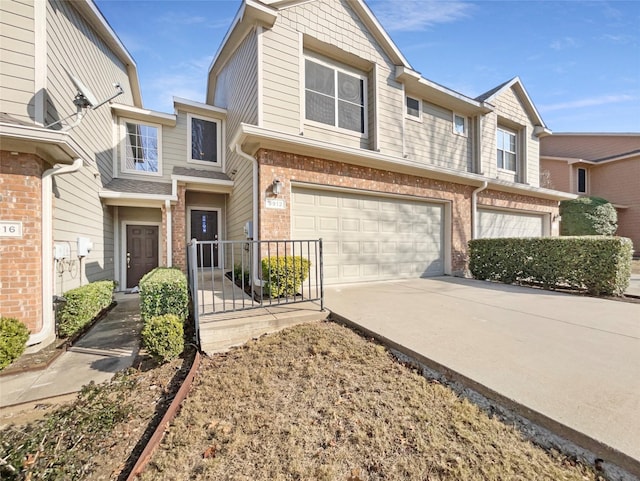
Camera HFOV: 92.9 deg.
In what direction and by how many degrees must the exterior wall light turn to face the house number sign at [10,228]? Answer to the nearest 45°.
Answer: approximately 135° to its right

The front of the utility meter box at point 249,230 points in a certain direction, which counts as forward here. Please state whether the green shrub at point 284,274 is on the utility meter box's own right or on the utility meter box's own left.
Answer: on the utility meter box's own left

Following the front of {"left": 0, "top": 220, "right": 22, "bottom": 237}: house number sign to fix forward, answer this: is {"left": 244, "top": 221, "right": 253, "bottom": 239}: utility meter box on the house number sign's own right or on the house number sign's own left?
on the house number sign's own left

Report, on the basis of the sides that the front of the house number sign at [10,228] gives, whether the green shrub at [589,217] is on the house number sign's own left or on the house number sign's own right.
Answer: on the house number sign's own left

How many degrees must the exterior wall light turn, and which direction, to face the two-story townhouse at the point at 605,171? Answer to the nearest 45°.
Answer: approximately 90° to its left
